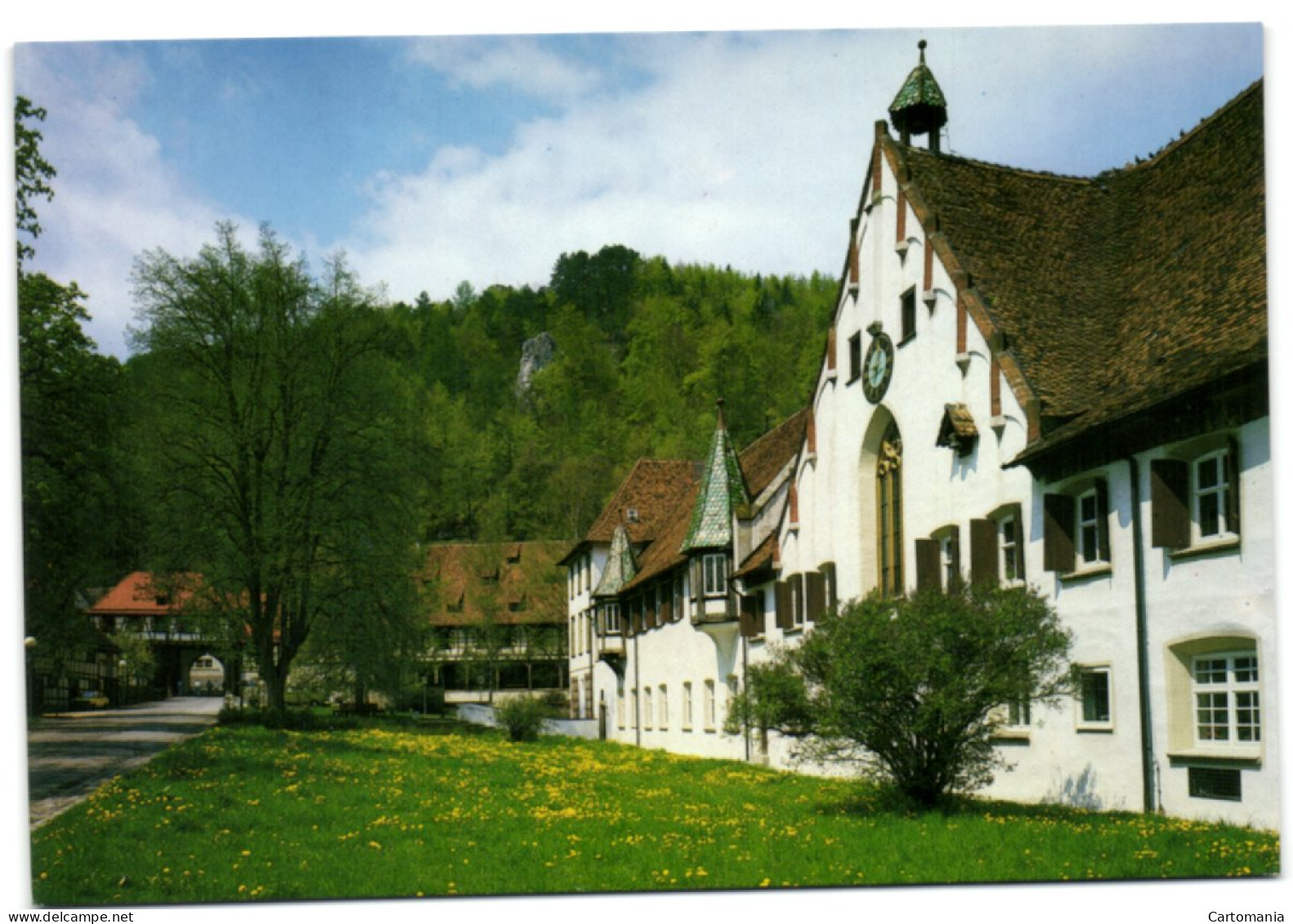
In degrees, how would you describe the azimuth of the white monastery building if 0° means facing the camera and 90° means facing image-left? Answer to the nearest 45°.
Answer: approximately 45°

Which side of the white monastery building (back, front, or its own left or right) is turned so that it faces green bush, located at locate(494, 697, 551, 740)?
right
